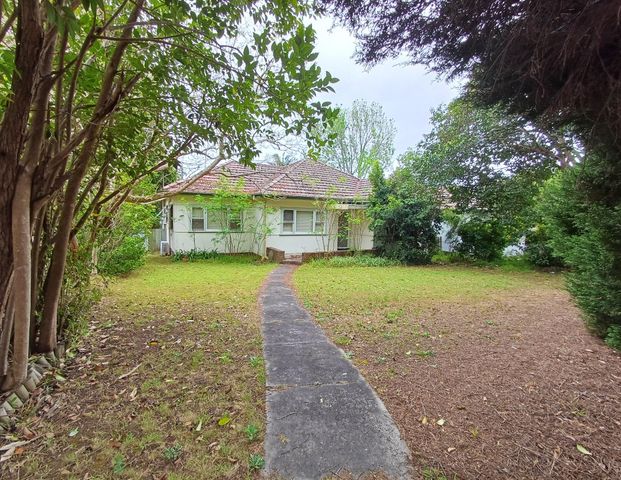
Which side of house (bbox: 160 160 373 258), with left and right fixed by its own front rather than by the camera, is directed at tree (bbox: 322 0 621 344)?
front

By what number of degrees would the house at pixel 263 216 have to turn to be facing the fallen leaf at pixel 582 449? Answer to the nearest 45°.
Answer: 0° — it already faces it

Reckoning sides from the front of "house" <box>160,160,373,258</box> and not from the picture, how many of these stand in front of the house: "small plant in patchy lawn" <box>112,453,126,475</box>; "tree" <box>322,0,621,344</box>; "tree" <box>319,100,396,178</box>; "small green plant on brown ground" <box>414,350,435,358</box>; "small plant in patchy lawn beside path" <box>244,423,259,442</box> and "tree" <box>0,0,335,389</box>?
5

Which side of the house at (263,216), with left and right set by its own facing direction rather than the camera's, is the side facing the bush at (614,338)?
front

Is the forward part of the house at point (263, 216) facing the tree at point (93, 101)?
yes

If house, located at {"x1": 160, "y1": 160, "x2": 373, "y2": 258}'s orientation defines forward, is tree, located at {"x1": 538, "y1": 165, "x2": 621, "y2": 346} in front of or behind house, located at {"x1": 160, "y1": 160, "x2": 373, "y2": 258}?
in front

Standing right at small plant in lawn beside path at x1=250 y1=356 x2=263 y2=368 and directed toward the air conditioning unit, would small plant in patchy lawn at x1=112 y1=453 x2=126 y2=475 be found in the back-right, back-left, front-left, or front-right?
back-left

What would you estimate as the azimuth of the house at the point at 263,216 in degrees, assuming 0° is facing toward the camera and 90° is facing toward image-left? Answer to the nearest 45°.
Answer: approximately 0°

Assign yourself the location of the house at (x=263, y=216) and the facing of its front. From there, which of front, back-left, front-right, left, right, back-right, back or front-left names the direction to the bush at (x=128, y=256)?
front-right

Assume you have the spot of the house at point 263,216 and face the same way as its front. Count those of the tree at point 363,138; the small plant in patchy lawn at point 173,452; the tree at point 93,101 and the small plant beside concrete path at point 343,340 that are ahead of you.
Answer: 3

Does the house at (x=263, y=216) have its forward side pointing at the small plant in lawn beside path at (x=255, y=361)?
yes

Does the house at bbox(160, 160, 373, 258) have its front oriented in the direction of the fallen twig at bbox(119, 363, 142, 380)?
yes

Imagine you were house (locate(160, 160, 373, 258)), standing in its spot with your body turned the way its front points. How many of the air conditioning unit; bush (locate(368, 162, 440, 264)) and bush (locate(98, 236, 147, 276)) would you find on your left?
1

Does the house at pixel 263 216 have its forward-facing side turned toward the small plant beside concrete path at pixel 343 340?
yes

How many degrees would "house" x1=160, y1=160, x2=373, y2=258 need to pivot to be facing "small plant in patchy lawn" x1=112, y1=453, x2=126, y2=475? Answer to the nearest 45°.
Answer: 0° — it already faces it
